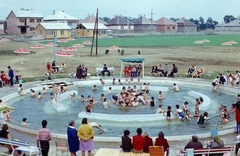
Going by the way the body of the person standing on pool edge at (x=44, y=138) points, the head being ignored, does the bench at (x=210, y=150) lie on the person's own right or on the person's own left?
on the person's own right

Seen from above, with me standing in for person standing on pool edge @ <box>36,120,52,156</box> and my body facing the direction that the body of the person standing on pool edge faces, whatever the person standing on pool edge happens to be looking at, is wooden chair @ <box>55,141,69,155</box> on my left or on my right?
on my right

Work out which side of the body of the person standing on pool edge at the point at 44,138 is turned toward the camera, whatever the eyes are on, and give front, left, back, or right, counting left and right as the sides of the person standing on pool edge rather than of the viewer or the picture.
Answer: back

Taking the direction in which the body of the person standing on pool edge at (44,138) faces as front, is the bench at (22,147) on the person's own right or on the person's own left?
on the person's own left

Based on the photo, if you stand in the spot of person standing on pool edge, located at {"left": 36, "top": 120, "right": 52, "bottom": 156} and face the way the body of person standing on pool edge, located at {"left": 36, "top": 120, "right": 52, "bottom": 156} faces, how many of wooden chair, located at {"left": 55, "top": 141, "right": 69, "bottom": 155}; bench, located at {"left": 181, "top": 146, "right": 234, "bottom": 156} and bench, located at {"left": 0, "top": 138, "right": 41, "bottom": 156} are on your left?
1
